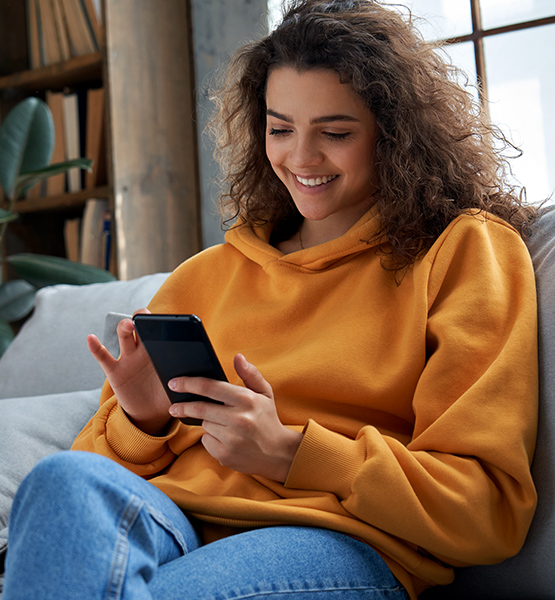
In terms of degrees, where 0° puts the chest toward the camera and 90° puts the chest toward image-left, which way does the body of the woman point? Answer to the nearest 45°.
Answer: approximately 45°

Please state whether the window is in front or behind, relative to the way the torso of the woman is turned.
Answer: behind

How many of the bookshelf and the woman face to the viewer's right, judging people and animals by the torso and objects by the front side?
0

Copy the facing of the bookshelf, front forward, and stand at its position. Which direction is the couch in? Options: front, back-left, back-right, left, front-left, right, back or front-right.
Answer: front-left

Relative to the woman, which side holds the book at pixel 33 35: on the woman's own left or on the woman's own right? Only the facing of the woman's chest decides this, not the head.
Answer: on the woman's own right

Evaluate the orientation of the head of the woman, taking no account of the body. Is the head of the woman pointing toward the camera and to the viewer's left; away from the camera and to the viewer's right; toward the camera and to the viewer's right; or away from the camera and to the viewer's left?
toward the camera and to the viewer's left

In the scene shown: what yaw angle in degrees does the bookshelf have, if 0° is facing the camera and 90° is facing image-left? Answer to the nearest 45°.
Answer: approximately 45°
